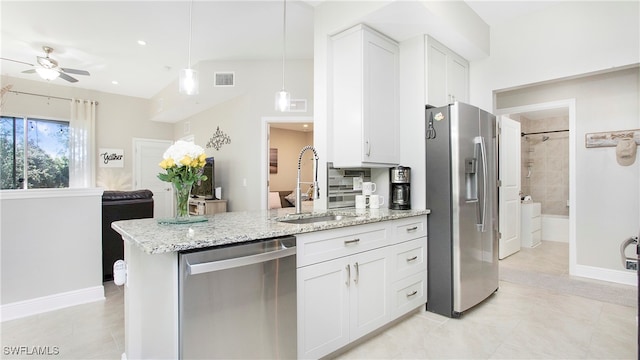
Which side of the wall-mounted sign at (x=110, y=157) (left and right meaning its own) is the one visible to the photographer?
front

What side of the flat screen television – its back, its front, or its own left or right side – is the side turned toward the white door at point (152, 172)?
right

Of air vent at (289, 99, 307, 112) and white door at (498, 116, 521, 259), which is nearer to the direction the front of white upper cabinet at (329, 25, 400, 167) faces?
the white door

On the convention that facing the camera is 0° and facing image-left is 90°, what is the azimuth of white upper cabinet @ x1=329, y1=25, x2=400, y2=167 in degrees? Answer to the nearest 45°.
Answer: approximately 315°

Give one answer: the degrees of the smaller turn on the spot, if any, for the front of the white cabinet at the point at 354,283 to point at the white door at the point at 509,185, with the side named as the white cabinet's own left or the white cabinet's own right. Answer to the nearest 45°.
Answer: approximately 90° to the white cabinet's own left

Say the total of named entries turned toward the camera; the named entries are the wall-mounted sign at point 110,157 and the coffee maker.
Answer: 2

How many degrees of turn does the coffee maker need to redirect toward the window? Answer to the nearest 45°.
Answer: approximately 90° to its right

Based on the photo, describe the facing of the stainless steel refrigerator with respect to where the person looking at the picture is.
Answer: facing the viewer and to the right of the viewer

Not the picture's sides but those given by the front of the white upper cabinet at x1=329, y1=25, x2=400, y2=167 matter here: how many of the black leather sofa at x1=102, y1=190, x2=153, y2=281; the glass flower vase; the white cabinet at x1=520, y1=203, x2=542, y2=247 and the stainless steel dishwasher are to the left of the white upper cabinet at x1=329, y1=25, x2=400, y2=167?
1

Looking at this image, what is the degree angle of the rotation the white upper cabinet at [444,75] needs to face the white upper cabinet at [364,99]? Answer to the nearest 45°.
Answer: approximately 90° to its right

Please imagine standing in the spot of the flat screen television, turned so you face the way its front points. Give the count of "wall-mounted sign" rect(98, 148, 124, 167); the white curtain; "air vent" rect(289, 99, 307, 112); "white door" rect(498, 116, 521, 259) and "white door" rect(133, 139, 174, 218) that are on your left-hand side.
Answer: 2

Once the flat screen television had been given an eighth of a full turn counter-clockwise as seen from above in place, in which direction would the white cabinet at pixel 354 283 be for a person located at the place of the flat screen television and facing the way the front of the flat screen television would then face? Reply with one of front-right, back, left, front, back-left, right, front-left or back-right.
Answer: front

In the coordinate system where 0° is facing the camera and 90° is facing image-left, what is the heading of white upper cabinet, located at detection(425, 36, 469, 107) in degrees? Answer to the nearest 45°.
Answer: approximately 315°

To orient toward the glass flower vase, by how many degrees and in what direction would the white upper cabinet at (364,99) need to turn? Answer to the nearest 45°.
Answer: approximately 90° to its right

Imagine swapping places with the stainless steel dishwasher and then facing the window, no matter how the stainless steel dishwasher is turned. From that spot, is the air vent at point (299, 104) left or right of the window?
right

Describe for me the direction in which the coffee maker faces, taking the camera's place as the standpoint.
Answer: facing the viewer

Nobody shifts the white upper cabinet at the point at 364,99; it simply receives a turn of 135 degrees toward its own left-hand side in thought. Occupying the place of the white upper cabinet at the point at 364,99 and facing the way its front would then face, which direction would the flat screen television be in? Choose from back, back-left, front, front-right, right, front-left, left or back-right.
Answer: front-left

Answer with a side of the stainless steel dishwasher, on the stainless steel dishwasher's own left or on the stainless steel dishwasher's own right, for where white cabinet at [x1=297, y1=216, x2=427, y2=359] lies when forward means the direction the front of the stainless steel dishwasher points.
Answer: on the stainless steel dishwasher's own left
